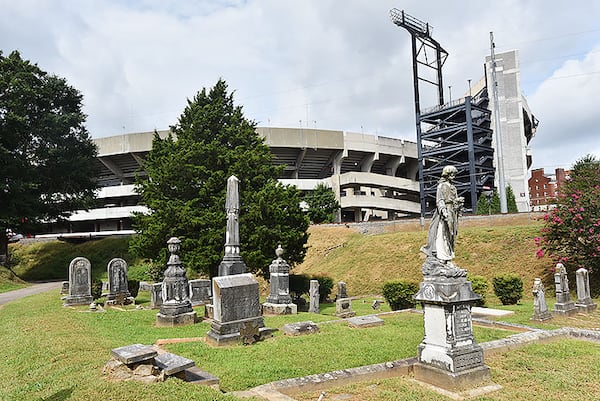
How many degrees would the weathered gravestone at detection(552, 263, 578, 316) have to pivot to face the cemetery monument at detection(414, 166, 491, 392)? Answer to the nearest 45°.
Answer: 0° — it already faces it

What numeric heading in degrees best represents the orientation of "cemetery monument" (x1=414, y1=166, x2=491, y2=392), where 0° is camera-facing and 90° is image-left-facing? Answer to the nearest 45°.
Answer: approximately 315°

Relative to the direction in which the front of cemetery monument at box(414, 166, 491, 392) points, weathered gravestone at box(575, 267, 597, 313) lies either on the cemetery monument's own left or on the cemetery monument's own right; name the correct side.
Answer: on the cemetery monument's own left

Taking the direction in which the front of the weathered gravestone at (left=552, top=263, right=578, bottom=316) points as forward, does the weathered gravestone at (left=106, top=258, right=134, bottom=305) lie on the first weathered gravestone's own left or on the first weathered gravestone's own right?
on the first weathered gravestone's own right

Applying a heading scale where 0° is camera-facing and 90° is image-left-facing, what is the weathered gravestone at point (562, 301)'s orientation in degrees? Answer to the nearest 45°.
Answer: approximately 0°

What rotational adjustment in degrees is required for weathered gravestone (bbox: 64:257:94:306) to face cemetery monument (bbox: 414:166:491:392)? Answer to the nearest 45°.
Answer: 0° — it already faces it

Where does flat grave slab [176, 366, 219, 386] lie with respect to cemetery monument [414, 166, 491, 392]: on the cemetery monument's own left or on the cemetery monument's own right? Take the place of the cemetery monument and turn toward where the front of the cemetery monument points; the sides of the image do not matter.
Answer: on the cemetery monument's own right

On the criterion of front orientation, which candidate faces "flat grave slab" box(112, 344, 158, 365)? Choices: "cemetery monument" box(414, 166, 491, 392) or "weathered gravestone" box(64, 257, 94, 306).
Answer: the weathered gravestone

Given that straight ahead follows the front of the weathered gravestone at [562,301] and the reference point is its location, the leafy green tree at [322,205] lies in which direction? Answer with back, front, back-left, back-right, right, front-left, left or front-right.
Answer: back-right

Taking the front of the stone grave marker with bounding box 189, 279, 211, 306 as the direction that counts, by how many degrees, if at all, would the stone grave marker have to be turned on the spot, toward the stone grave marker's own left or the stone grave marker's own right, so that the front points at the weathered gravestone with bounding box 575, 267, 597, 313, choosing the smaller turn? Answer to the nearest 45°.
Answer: approximately 45° to the stone grave marker's own left
